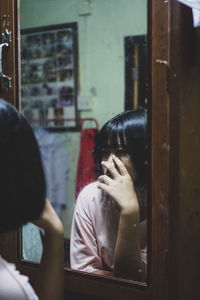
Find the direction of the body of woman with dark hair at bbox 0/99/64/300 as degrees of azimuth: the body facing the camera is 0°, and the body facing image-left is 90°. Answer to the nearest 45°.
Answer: approximately 225°

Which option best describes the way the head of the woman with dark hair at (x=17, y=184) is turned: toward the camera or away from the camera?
away from the camera
